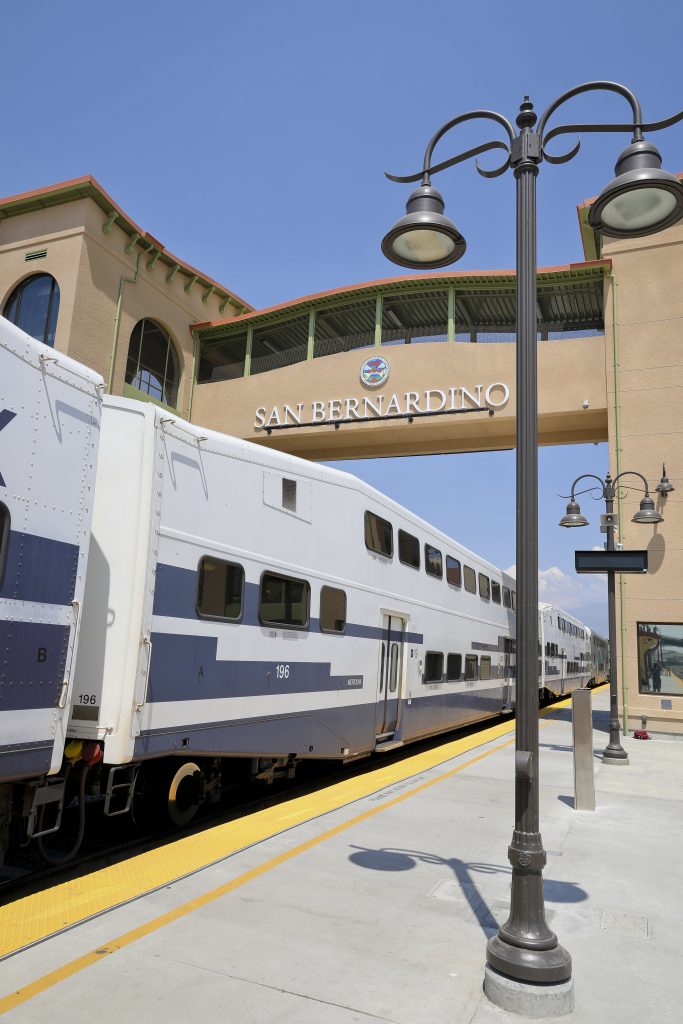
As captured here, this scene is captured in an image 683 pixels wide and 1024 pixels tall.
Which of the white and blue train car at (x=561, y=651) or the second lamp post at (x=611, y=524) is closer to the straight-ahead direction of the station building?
the second lamp post

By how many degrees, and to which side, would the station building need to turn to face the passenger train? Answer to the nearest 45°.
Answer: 0° — it already faces it

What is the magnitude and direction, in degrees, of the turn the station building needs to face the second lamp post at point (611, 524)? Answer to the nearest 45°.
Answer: approximately 45° to its left

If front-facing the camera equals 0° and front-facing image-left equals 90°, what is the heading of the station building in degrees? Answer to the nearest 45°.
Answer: approximately 0°

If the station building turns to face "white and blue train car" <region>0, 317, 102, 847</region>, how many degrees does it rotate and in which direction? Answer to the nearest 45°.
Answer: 0° — it already faces it

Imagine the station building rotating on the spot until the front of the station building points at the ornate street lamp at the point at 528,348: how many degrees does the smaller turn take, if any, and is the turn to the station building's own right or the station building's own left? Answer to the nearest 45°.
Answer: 0° — it already faces it
